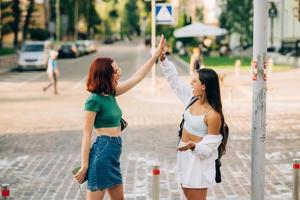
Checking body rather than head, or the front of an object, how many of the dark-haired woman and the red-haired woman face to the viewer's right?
1

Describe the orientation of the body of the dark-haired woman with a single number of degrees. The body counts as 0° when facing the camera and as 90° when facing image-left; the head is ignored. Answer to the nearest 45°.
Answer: approximately 45°

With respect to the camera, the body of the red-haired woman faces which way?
to the viewer's right

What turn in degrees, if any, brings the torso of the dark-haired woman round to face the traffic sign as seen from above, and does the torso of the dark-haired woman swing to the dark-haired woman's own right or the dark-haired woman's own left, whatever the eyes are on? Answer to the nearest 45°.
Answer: approximately 135° to the dark-haired woman's own right

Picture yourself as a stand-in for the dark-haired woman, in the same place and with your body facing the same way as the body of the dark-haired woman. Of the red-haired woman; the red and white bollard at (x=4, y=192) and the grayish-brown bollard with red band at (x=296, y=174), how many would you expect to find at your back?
1

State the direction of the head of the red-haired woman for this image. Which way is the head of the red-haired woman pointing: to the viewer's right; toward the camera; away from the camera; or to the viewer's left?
to the viewer's right

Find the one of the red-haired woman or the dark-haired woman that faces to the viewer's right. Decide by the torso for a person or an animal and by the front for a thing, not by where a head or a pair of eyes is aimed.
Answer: the red-haired woman

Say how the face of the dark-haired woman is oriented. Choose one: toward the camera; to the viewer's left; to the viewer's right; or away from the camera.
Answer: to the viewer's left

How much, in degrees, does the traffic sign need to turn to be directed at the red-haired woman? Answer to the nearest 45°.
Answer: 0° — it already faces them

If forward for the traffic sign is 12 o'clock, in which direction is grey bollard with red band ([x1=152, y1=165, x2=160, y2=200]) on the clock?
The grey bollard with red band is roughly at 12 o'clock from the traffic sign.

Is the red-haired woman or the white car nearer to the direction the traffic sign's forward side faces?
the red-haired woman

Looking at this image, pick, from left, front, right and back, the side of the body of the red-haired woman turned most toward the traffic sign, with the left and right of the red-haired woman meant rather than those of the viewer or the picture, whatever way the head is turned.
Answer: left

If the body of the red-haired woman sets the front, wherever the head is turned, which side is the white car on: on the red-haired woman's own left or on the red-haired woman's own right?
on the red-haired woman's own left
